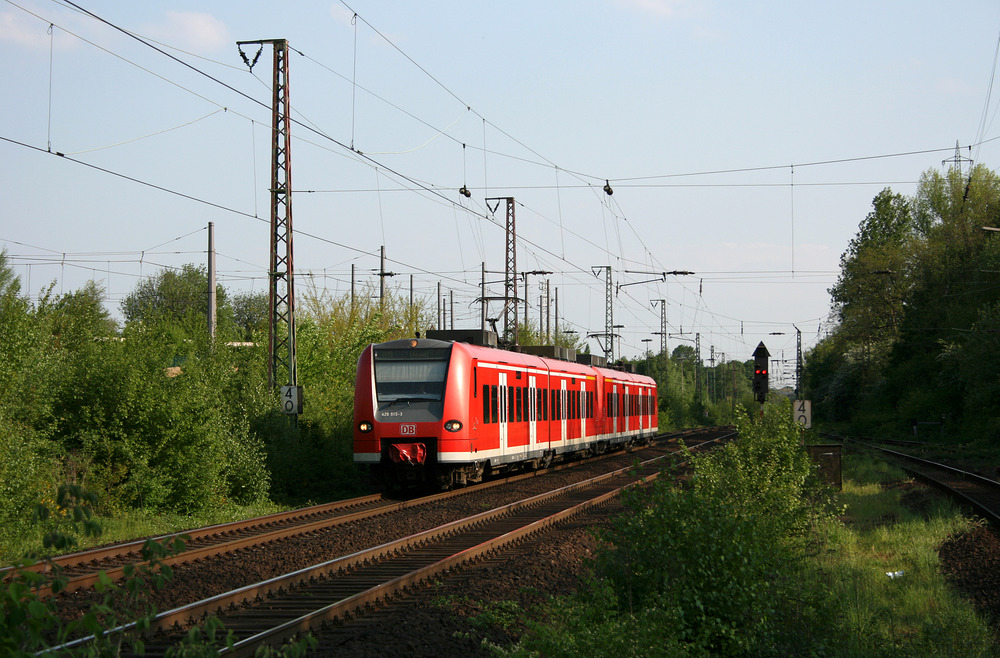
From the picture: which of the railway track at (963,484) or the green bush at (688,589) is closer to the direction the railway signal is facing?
the green bush

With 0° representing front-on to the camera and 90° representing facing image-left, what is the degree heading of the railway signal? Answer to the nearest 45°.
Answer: approximately 0°

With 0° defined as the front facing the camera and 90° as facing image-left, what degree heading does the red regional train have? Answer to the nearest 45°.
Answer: approximately 45°

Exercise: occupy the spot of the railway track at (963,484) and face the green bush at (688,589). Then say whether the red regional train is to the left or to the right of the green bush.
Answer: right

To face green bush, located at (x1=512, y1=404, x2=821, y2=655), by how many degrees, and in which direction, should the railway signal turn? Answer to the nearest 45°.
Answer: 0° — it already faces it

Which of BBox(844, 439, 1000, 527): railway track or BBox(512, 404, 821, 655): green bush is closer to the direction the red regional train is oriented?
the green bush

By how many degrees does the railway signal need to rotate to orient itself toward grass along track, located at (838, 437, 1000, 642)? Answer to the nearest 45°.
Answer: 0° — it already faces it

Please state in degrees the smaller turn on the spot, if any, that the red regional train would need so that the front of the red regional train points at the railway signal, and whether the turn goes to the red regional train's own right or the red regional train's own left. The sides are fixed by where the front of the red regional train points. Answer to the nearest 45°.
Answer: approximately 180°

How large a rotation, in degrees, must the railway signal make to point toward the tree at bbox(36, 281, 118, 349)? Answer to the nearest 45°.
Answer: approximately 90° to its right

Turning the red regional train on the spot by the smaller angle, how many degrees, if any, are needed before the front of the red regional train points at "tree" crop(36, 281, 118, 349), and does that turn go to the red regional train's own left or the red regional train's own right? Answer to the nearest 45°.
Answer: approximately 90° to the red regional train's own right

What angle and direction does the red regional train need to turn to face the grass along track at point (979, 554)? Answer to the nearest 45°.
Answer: approximately 90° to its left
